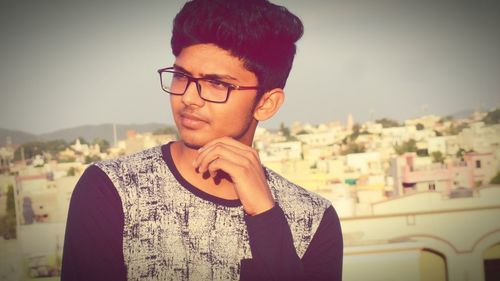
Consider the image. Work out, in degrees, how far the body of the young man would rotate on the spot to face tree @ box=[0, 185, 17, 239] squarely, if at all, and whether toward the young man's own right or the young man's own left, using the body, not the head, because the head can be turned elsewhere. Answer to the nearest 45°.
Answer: approximately 180°

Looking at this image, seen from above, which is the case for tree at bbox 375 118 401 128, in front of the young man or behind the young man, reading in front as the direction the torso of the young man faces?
behind

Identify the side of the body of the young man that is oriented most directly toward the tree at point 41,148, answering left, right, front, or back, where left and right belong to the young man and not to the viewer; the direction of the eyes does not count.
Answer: back

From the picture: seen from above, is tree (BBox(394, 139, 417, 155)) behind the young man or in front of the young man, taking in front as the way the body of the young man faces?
behind

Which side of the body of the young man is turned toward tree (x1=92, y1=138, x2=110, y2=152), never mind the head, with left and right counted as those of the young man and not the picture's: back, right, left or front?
back

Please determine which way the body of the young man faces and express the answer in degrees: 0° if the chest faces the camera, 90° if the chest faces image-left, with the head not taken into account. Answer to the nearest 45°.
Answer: approximately 0°

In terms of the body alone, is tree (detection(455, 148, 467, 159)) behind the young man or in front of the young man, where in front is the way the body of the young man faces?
behind

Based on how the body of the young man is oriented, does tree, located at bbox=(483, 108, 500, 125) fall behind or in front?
behind
